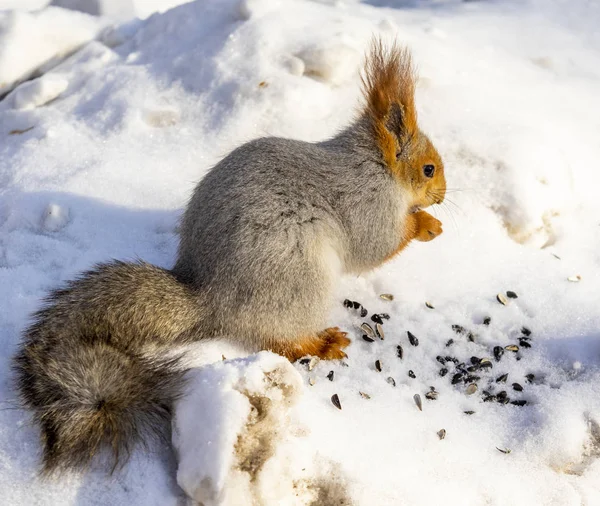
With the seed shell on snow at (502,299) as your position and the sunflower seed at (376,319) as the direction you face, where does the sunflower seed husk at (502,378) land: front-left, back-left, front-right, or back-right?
front-left

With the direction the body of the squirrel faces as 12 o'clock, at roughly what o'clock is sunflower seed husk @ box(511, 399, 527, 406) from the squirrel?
The sunflower seed husk is roughly at 1 o'clock from the squirrel.

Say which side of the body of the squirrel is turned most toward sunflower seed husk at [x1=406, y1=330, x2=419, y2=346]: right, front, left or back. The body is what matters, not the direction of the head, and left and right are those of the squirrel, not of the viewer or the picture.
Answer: front

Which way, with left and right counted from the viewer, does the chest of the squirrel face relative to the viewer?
facing to the right of the viewer

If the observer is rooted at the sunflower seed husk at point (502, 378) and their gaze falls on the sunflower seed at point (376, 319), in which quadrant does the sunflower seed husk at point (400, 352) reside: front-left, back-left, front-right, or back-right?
front-left

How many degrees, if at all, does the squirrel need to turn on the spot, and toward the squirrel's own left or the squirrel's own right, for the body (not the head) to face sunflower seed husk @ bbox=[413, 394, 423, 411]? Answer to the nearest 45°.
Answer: approximately 45° to the squirrel's own right

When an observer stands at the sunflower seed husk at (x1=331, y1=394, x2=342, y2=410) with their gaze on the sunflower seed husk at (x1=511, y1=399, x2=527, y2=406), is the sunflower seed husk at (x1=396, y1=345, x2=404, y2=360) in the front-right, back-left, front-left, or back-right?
front-left

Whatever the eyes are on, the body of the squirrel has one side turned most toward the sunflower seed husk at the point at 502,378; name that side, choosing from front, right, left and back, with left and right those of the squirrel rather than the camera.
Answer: front

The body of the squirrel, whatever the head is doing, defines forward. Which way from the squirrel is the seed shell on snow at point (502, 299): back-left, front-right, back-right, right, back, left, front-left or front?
front

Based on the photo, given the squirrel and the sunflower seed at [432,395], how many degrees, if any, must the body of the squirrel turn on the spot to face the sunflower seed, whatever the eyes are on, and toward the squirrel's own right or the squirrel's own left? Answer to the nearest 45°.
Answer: approximately 45° to the squirrel's own right
